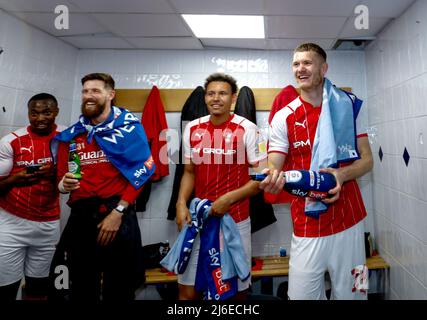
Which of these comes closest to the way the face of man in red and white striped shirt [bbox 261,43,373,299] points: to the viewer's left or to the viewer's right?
to the viewer's left

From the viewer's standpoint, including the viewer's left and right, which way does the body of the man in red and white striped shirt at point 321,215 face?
facing the viewer and to the left of the viewer

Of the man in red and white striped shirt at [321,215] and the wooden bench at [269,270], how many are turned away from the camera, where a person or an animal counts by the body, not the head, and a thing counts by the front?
0
